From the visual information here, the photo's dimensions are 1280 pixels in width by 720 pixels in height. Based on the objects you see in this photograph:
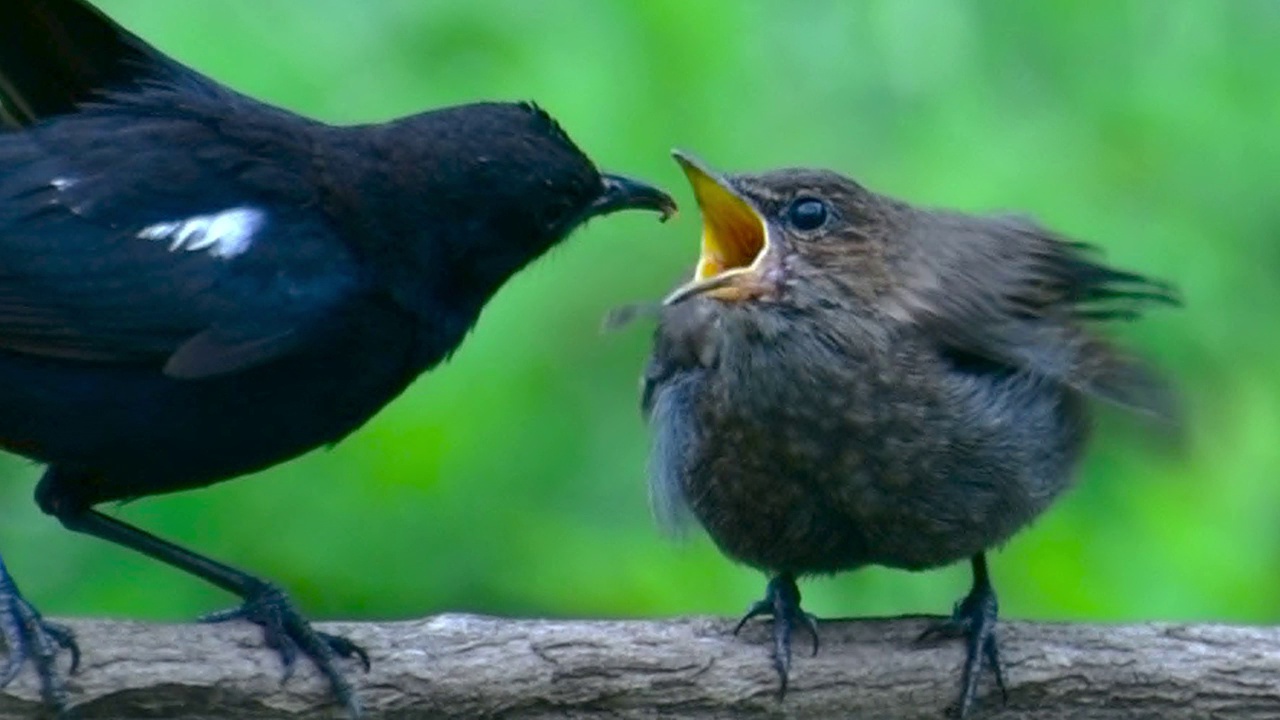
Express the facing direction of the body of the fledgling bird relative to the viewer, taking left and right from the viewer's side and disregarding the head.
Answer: facing the viewer and to the left of the viewer

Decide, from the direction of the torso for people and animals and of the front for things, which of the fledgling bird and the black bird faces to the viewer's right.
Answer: the black bird

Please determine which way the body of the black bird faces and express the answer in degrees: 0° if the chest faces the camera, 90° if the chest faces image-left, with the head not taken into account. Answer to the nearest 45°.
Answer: approximately 270°

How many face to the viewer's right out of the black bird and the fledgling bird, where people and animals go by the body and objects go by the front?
1

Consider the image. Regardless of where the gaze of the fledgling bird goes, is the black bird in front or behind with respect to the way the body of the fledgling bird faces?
in front

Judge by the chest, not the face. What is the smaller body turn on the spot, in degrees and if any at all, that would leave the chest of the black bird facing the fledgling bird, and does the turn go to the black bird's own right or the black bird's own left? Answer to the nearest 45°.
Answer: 0° — it already faces it
